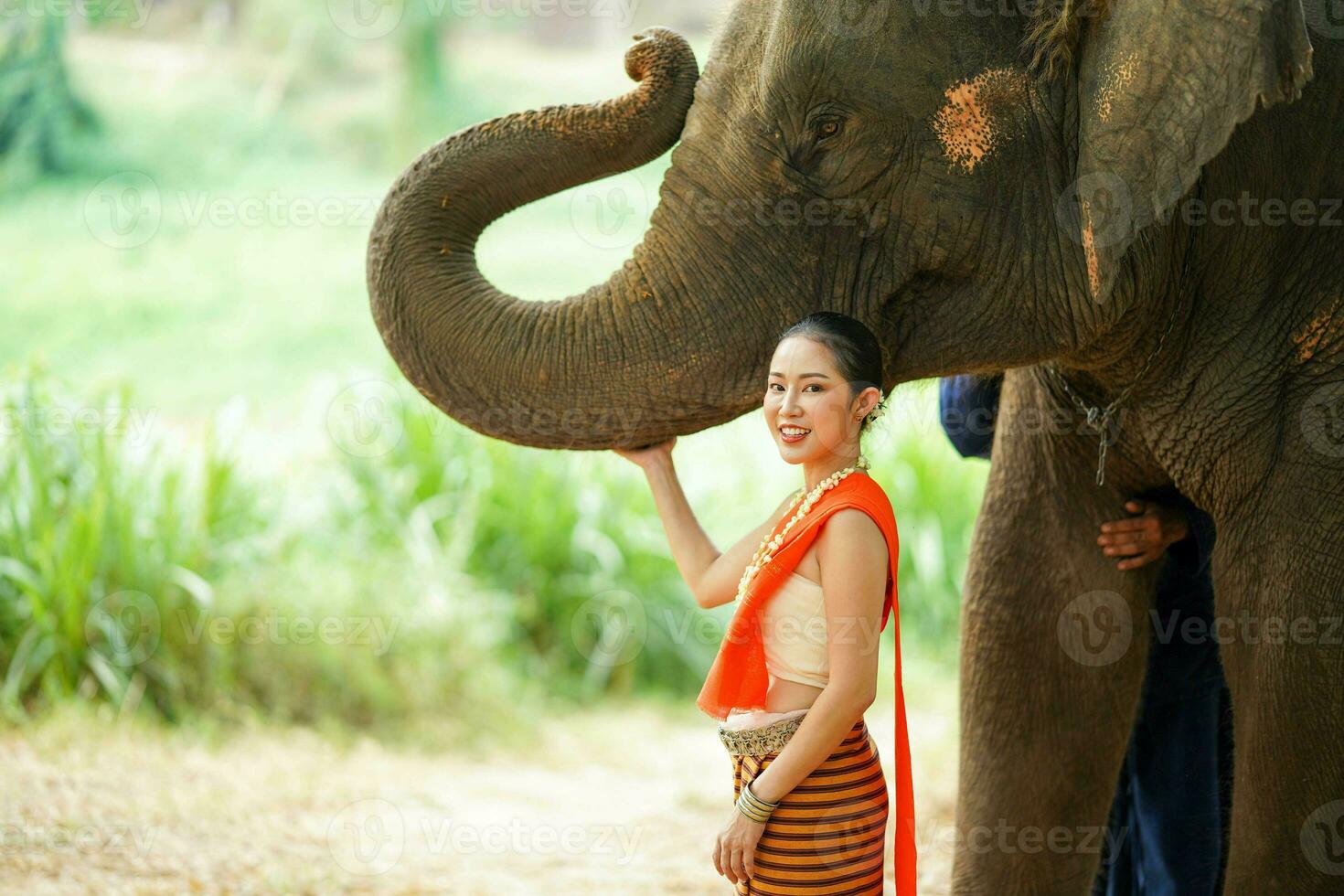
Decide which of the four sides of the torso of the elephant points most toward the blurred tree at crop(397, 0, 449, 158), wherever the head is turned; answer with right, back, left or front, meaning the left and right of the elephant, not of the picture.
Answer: right

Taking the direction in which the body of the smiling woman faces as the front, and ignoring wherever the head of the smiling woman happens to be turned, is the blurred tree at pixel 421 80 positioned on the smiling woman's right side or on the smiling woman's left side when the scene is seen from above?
on the smiling woman's right side

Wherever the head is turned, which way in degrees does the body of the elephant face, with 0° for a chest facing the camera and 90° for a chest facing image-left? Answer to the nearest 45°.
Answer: approximately 90°

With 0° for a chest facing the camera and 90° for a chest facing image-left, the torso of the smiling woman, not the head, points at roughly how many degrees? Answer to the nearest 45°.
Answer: approximately 45°
